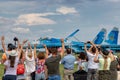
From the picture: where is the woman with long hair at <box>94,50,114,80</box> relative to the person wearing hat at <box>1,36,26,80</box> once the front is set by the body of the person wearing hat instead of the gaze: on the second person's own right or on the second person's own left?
on the second person's own right

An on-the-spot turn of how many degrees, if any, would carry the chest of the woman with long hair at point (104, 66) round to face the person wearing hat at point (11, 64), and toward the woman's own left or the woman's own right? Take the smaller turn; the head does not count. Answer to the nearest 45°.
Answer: approximately 135° to the woman's own left

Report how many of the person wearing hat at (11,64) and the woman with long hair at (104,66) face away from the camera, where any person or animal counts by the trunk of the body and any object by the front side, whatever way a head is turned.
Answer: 2

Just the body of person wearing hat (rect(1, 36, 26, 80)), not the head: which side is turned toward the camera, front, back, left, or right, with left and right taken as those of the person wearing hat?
back

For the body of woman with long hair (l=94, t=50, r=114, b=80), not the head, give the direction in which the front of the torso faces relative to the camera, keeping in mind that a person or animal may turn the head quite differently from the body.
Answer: away from the camera

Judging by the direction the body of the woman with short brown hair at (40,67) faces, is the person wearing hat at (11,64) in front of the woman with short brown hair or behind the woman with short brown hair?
behind

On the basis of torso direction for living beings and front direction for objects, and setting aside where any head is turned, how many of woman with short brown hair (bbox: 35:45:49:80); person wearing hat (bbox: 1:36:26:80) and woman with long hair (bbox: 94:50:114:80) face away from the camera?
3

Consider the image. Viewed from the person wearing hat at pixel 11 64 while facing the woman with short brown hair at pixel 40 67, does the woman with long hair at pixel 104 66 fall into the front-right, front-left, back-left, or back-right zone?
front-right

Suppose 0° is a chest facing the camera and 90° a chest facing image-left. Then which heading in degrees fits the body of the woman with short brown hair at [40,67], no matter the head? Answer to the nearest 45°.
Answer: approximately 180°

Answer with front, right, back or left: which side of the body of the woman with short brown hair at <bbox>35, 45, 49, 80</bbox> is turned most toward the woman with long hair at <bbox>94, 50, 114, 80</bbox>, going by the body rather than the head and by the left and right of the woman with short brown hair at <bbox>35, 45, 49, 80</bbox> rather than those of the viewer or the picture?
right

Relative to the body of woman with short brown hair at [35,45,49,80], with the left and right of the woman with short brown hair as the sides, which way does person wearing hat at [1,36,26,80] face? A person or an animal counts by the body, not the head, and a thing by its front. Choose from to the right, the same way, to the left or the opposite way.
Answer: the same way

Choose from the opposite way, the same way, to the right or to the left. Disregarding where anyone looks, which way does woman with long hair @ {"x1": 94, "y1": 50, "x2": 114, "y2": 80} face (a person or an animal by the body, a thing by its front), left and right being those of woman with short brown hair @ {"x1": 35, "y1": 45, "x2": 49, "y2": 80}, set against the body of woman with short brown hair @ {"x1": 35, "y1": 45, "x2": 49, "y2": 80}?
the same way
